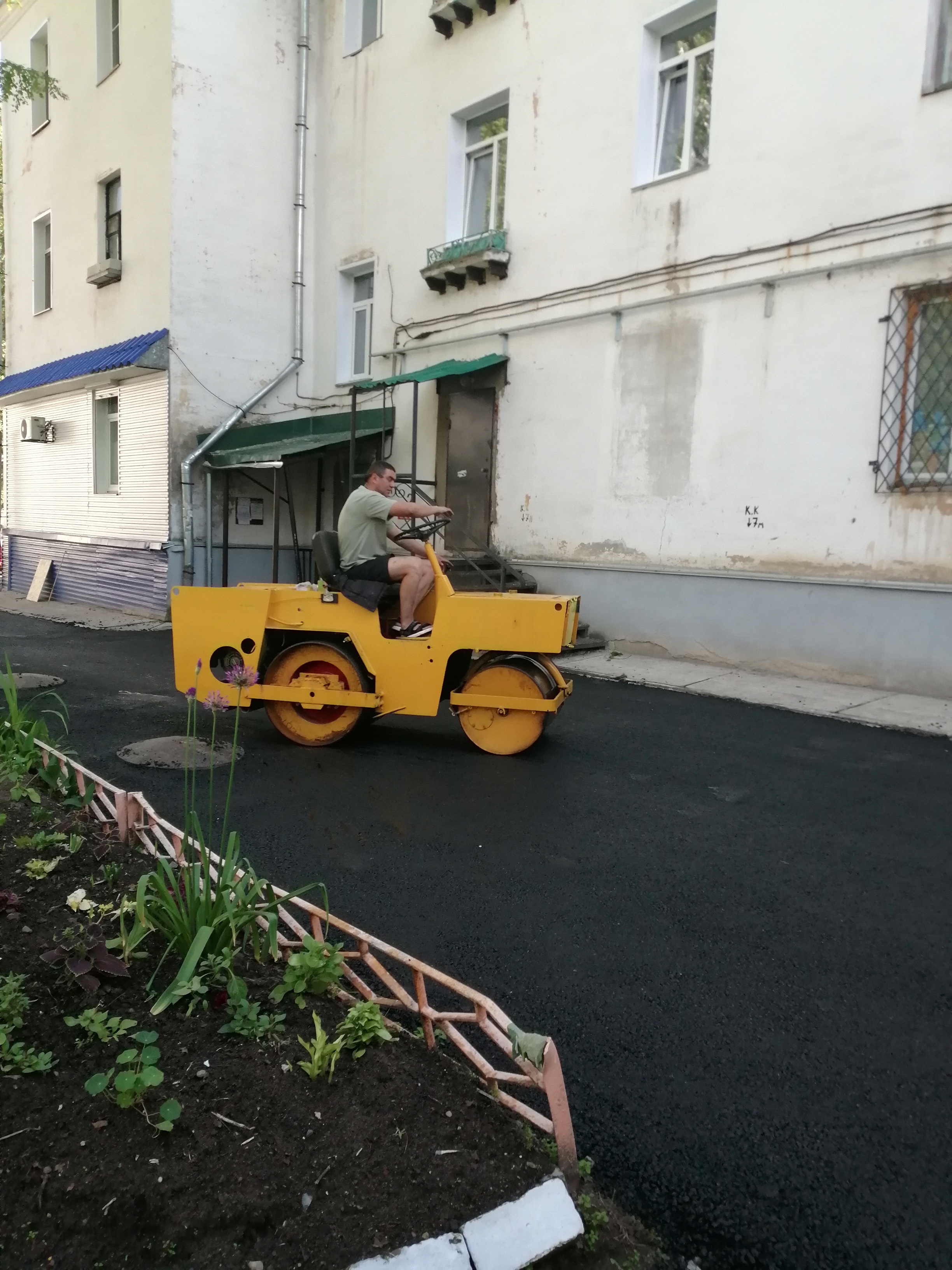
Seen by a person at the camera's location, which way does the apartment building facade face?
facing the viewer and to the left of the viewer

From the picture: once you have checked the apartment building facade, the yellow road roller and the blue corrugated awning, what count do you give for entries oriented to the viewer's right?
1

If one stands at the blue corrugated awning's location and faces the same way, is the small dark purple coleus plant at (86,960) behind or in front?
in front

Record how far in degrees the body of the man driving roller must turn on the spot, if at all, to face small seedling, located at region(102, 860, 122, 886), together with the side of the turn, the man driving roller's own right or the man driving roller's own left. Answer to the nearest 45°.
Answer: approximately 90° to the man driving roller's own right

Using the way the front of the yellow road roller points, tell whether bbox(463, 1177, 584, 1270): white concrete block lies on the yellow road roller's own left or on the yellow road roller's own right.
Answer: on the yellow road roller's own right

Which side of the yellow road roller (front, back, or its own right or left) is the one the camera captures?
right

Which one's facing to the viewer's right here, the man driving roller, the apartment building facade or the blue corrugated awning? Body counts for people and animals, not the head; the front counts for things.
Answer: the man driving roller

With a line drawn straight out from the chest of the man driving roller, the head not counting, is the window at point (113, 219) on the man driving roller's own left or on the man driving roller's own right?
on the man driving roller's own left

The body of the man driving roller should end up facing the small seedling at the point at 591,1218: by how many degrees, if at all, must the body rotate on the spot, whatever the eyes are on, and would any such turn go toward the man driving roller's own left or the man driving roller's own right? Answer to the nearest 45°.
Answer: approximately 90° to the man driving roller's own right

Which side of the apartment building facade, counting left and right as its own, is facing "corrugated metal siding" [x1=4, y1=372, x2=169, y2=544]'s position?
right

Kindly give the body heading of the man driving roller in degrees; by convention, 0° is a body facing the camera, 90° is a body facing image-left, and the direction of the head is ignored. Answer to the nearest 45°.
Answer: approximately 270°

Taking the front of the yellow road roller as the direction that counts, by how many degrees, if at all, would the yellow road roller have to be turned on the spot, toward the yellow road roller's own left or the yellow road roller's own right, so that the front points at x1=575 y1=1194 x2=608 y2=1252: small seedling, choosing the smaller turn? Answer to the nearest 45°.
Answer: approximately 90° to the yellow road roller's own right

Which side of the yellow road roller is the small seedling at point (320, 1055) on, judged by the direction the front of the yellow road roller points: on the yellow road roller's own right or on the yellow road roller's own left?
on the yellow road roller's own right

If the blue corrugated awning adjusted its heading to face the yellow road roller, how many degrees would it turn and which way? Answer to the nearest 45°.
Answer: approximately 45° to its left
